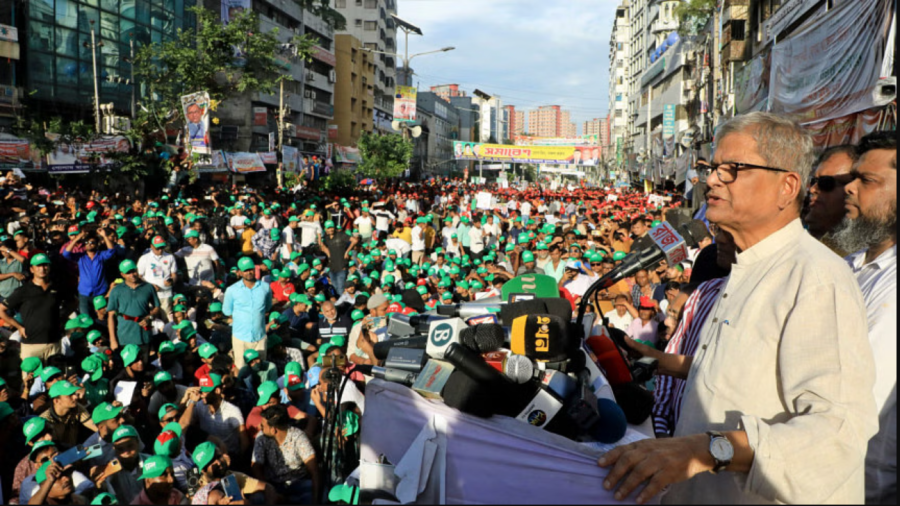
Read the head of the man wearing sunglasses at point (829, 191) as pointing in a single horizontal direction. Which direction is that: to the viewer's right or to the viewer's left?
to the viewer's left

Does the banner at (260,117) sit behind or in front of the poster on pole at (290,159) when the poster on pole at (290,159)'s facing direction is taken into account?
behind

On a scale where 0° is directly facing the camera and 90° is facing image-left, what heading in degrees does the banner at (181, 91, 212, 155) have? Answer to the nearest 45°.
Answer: approximately 0°

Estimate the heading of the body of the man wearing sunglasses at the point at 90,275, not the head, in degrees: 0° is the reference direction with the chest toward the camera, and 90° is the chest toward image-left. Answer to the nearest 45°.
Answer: approximately 0°

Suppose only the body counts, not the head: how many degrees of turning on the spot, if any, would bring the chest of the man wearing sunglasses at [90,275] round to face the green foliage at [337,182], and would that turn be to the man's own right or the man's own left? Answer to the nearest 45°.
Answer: approximately 135° to the man's own left
